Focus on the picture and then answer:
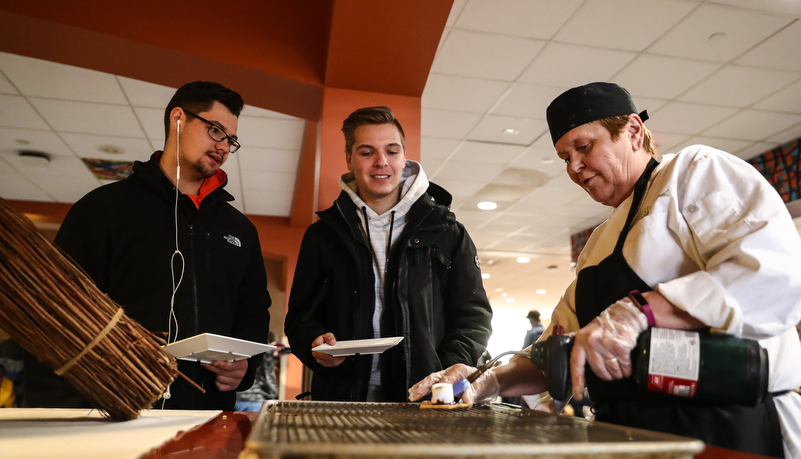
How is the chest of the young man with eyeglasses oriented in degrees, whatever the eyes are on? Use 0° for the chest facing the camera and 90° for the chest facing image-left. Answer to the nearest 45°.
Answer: approximately 315°

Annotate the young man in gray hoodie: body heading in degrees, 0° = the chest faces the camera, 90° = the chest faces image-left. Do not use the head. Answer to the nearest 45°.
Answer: approximately 0°

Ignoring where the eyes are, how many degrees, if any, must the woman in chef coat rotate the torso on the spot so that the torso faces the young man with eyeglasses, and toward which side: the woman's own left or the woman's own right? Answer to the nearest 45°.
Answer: approximately 45° to the woman's own right

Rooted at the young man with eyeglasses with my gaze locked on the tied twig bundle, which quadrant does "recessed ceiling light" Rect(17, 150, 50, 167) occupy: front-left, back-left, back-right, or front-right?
back-right

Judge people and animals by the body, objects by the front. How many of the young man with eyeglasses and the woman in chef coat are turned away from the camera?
0

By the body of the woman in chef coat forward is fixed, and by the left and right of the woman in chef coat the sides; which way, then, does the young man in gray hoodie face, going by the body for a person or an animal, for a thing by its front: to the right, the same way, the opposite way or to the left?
to the left

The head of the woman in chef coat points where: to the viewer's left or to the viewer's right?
to the viewer's left

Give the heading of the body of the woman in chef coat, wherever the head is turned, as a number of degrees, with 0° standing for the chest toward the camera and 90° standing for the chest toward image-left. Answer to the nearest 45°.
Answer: approximately 45°

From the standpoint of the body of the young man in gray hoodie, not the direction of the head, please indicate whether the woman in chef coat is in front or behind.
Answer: in front

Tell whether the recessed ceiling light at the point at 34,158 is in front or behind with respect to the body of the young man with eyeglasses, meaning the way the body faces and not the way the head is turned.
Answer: behind

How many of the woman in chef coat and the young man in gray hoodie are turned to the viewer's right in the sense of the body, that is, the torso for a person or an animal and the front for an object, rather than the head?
0

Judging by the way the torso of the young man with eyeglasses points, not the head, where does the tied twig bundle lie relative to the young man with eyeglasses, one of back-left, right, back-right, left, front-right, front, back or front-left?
front-right

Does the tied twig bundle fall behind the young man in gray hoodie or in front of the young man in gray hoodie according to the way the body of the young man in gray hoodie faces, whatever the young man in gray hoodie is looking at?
in front

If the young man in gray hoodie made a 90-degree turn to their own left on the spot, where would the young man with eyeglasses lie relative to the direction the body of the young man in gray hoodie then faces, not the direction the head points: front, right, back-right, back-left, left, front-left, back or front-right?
back
